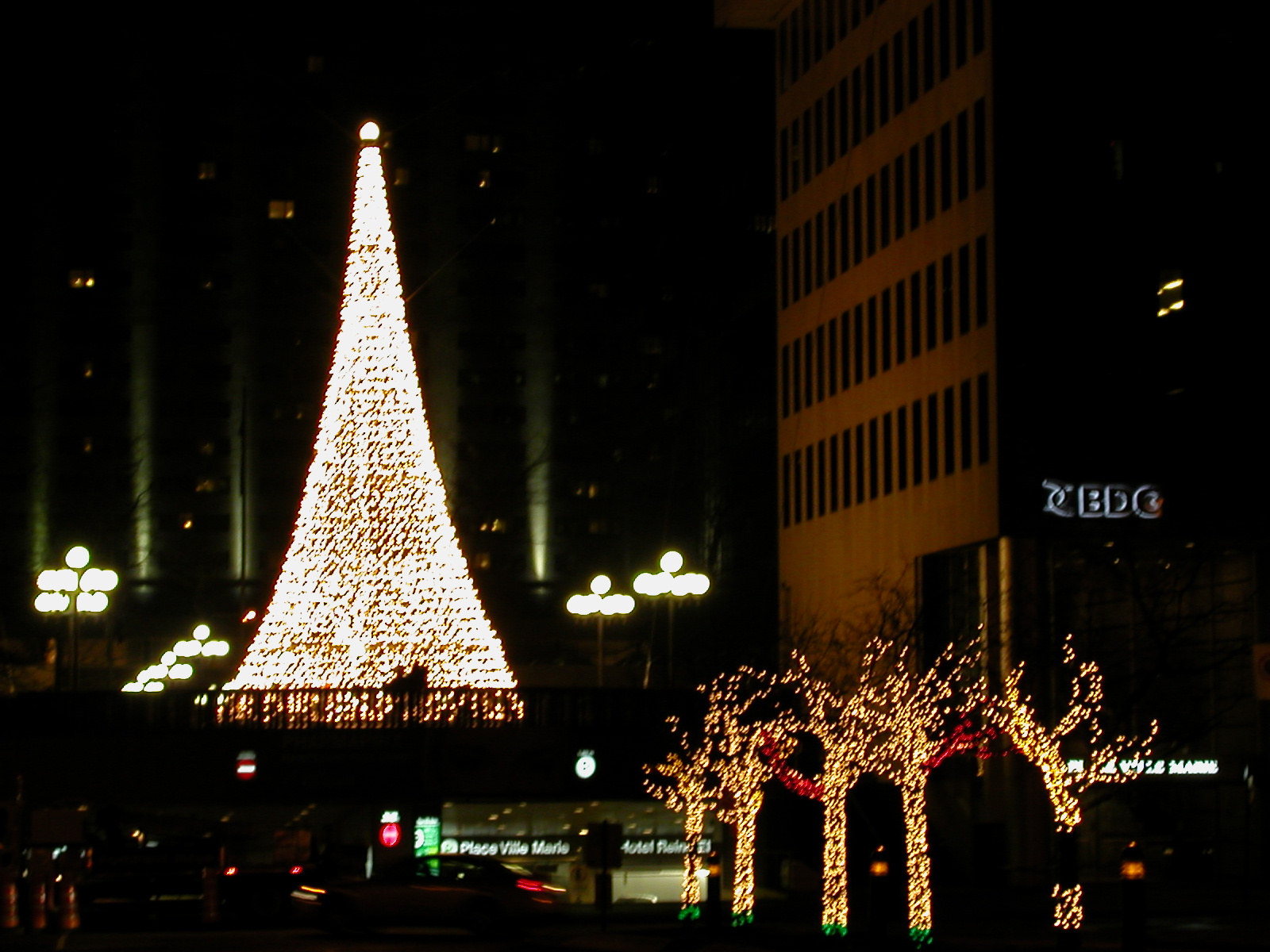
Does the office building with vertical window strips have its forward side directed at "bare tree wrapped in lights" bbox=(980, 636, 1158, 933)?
yes

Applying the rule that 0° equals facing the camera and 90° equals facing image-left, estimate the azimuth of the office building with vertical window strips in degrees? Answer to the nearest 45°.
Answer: approximately 0°

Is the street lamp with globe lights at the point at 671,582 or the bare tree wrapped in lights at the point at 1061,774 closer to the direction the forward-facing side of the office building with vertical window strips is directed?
the bare tree wrapped in lights

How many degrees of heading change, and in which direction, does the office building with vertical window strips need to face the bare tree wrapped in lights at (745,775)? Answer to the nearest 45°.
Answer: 0° — it already faces it

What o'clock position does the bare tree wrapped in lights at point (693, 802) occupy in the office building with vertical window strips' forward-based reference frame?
The bare tree wrapped in lights is roughly at 1 o'clock from the office building with vertical window strips.

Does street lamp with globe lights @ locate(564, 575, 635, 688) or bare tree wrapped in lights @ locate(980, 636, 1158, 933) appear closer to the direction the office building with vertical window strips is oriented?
the bare tree wrapped in lights

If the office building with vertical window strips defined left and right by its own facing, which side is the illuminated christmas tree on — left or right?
on its right

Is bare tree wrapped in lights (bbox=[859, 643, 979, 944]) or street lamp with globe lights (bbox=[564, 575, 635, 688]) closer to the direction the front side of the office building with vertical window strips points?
the bare tree wrapped in lights

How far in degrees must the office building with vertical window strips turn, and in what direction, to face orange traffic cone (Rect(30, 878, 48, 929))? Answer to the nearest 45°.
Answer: approximately 45° to its right

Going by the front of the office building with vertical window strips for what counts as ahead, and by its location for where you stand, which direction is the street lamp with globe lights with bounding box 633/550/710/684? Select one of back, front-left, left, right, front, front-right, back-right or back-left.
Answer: front-right

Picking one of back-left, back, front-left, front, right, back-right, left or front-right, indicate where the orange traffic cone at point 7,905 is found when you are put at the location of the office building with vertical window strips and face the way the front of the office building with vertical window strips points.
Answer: front-right
